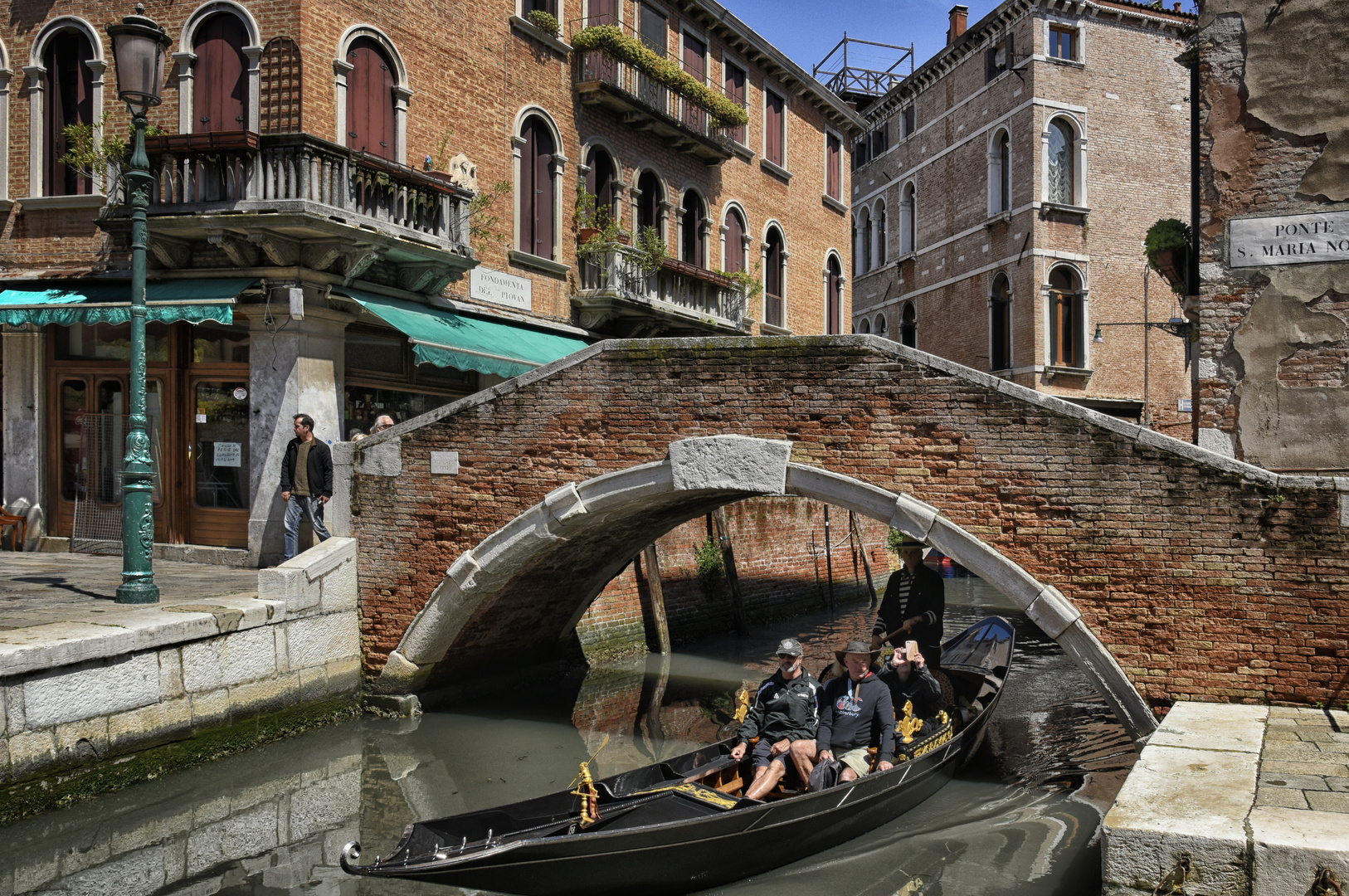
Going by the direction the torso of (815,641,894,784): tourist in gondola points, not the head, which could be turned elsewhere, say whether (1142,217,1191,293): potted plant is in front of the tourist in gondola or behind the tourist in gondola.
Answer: behind

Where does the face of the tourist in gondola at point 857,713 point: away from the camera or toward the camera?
toward the camera

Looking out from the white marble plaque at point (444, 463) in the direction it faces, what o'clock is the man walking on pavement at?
The man walking on pavement is roughly at 4 o'clock from the white marble plaque.

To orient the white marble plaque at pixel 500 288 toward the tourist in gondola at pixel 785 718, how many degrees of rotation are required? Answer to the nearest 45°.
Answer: approximately 45° to its right

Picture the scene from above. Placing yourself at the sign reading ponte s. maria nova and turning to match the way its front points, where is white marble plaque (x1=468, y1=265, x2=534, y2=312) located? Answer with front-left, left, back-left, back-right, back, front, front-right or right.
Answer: right

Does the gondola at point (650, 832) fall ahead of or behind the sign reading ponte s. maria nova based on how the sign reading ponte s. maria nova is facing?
ahead

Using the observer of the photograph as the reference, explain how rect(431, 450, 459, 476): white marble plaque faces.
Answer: facing the viewer

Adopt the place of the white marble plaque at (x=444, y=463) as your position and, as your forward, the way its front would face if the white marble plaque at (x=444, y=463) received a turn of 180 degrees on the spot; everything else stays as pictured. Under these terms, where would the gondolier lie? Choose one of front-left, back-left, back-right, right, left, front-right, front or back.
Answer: right

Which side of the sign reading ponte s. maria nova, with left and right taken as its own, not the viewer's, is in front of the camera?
front

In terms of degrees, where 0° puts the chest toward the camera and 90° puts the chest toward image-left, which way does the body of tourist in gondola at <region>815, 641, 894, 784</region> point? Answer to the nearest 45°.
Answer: approximately 45°

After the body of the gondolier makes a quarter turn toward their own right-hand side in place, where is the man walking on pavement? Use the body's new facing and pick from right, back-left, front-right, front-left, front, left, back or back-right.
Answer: front-left

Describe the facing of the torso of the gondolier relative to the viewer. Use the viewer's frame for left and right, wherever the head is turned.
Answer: facing the viewer and to the left of the viewer
